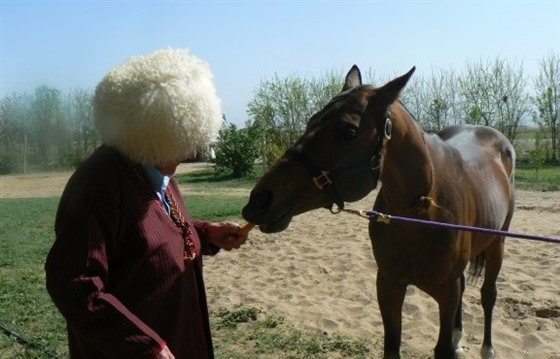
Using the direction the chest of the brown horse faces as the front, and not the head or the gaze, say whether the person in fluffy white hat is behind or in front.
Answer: in front

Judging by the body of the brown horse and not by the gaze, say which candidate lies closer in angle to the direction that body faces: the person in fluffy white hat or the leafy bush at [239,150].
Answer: the person in fluffy white hat

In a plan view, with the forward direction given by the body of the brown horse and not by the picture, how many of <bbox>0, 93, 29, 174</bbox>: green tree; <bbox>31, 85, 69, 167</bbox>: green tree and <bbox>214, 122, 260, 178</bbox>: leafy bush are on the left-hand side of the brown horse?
0

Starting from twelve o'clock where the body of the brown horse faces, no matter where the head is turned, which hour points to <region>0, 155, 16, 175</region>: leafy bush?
The leafy bush is roughly at 3 o'clock from the brown horse.

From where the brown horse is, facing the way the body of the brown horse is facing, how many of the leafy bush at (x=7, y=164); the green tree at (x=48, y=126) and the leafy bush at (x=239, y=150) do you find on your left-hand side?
0

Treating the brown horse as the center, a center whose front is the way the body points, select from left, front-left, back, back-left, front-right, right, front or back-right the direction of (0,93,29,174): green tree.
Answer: right

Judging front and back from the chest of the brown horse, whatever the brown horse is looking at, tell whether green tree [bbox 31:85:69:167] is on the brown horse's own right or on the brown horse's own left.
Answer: on the brown horse's own right

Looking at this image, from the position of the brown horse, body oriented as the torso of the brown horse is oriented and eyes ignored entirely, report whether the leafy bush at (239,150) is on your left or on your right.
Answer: on your right

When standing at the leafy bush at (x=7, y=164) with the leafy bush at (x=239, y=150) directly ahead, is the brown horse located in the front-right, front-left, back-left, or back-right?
front-right

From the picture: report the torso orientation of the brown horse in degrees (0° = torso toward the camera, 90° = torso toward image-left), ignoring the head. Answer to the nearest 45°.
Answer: approximately 45°

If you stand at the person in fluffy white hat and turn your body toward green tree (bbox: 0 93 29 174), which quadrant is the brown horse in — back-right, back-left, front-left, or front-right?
front-right

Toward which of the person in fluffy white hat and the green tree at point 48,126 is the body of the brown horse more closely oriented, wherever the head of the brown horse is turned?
the person in fluffy white hat
